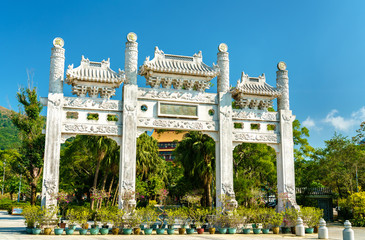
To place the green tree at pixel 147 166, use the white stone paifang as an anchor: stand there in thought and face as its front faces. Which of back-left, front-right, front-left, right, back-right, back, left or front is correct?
back

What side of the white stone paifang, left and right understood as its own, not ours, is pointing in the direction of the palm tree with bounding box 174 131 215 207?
back

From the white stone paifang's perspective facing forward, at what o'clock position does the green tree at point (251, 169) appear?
The green tree is roughly at 7 o'clock from the white stone paifang.

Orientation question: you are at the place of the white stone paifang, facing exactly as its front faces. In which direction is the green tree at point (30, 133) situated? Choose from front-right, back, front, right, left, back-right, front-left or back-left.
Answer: back-right

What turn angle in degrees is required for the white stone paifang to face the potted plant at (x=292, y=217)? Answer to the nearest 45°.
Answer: approximately 90° to its left

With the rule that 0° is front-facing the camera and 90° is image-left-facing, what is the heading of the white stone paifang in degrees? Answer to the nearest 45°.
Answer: approximately 0°
